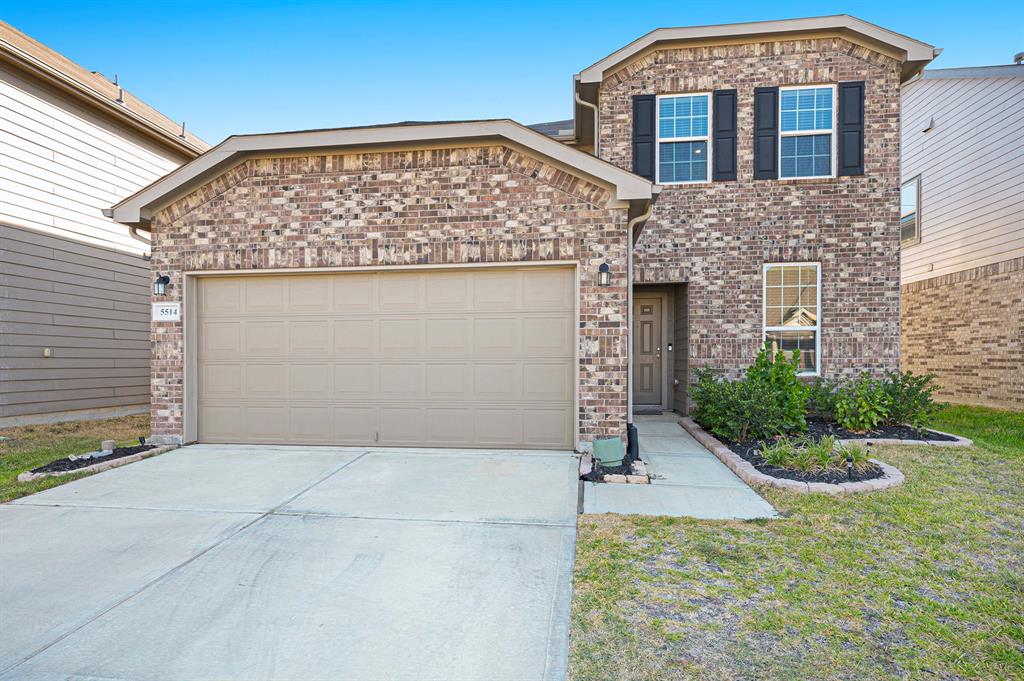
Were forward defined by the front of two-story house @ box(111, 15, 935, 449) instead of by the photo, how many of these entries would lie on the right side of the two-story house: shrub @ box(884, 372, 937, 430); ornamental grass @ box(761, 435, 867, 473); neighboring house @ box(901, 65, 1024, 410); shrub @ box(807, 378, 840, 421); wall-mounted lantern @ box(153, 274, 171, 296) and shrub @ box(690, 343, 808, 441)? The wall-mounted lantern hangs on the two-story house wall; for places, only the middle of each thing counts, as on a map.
1

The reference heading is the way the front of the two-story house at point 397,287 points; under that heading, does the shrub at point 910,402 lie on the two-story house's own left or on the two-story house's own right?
on the two-story house's own left

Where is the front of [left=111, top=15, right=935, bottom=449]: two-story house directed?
toward the camera

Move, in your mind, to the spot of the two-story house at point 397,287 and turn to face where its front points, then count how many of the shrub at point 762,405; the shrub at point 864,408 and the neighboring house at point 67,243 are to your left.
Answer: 2

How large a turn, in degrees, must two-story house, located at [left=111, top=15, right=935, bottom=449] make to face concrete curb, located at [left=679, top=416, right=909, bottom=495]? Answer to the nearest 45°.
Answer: approximately 90° to its left

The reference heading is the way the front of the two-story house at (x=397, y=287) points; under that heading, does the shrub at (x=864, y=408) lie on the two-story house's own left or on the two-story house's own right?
on the two-story house's own left

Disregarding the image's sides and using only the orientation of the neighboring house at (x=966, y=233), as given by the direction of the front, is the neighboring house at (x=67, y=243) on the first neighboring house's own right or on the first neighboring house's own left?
on the first neighboring house's own right

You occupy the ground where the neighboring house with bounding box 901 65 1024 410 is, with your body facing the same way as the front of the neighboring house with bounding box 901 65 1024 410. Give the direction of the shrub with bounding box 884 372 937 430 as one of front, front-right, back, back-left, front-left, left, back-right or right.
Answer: front

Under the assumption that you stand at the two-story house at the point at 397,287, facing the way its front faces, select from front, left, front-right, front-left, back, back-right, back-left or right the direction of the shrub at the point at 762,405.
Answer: left

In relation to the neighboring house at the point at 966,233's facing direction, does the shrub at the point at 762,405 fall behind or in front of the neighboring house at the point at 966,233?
in front

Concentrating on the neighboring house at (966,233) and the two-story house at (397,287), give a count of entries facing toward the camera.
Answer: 2

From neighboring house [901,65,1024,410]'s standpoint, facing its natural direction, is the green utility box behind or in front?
in front

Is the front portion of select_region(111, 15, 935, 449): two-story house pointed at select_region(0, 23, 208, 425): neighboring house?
no
